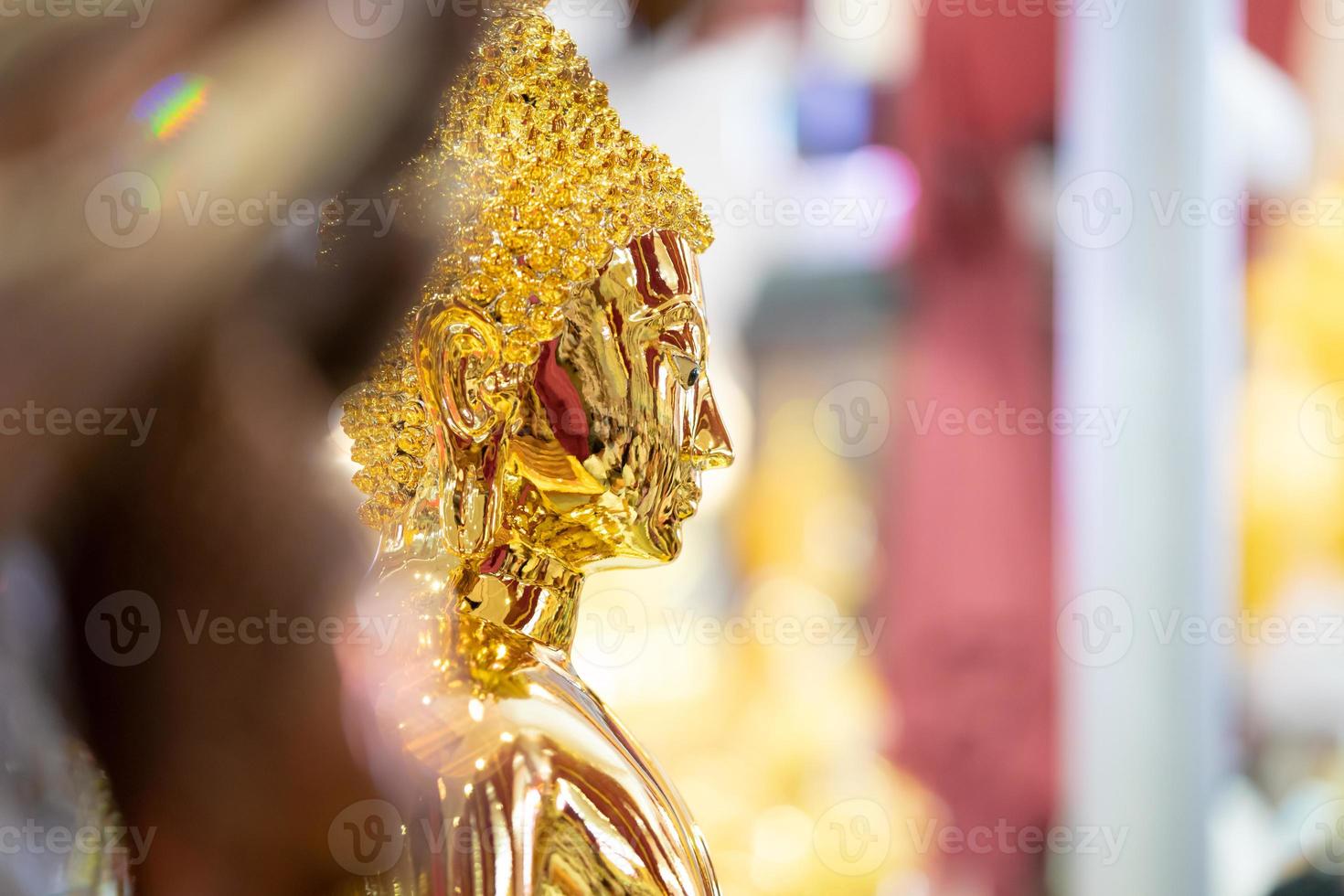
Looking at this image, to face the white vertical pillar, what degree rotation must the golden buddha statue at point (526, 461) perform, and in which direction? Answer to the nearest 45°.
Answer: approximately 45° to its left

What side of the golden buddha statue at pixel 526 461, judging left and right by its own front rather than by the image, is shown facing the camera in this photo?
right
